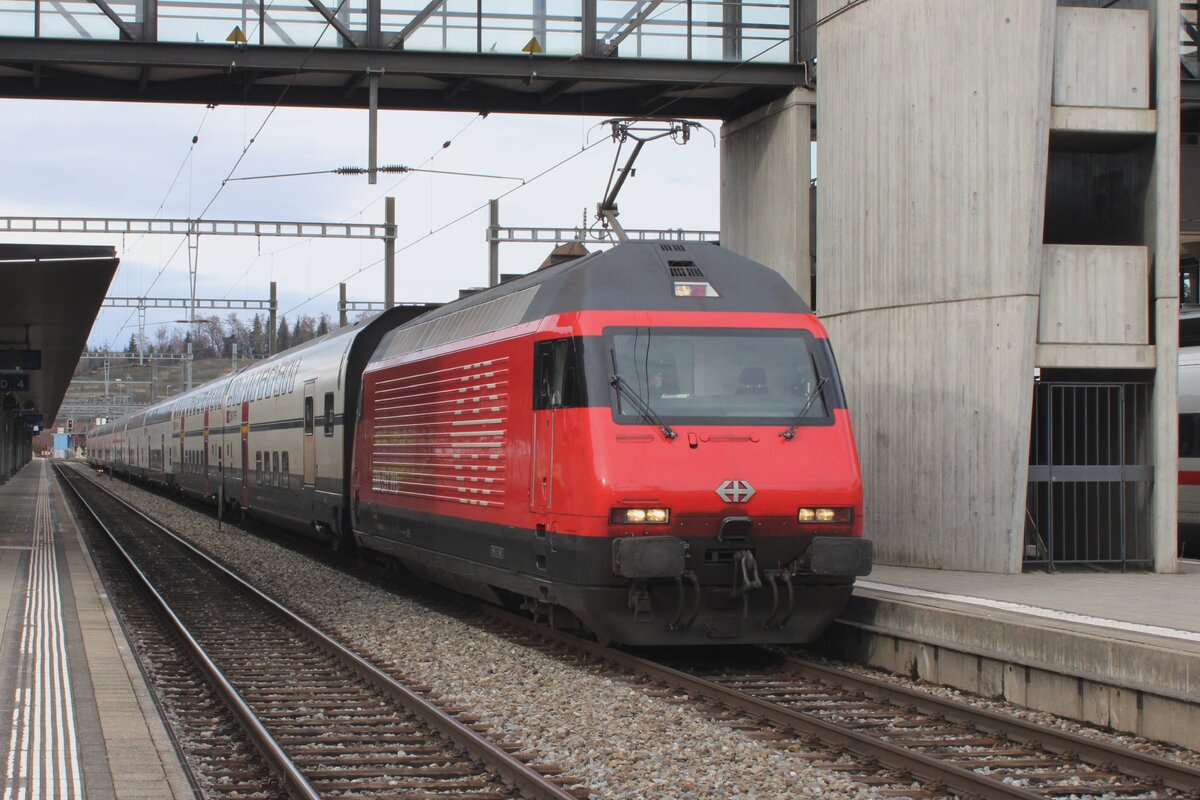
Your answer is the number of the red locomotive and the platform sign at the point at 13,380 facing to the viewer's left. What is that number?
0

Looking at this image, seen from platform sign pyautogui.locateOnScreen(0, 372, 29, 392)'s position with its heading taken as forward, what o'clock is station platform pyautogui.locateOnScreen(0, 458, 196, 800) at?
The station platform is roughly at 12 o'clock from the platform sign.

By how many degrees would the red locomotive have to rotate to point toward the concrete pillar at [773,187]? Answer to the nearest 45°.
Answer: approximately 135° to its left

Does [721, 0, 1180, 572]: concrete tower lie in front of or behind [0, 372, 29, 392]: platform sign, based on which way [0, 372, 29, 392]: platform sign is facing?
in front

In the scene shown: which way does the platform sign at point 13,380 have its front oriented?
toward the camera

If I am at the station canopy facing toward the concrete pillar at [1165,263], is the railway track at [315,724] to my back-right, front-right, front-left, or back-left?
front-right

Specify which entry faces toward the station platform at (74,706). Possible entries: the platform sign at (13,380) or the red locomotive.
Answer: the platform sign

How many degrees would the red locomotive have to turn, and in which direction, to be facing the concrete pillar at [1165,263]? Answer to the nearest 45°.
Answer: approximately 90° to its left

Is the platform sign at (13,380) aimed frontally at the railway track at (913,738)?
yes

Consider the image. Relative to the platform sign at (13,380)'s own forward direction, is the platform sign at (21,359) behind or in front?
in front

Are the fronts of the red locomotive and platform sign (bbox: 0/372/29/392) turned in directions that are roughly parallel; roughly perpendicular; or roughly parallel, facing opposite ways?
roughly parallel
